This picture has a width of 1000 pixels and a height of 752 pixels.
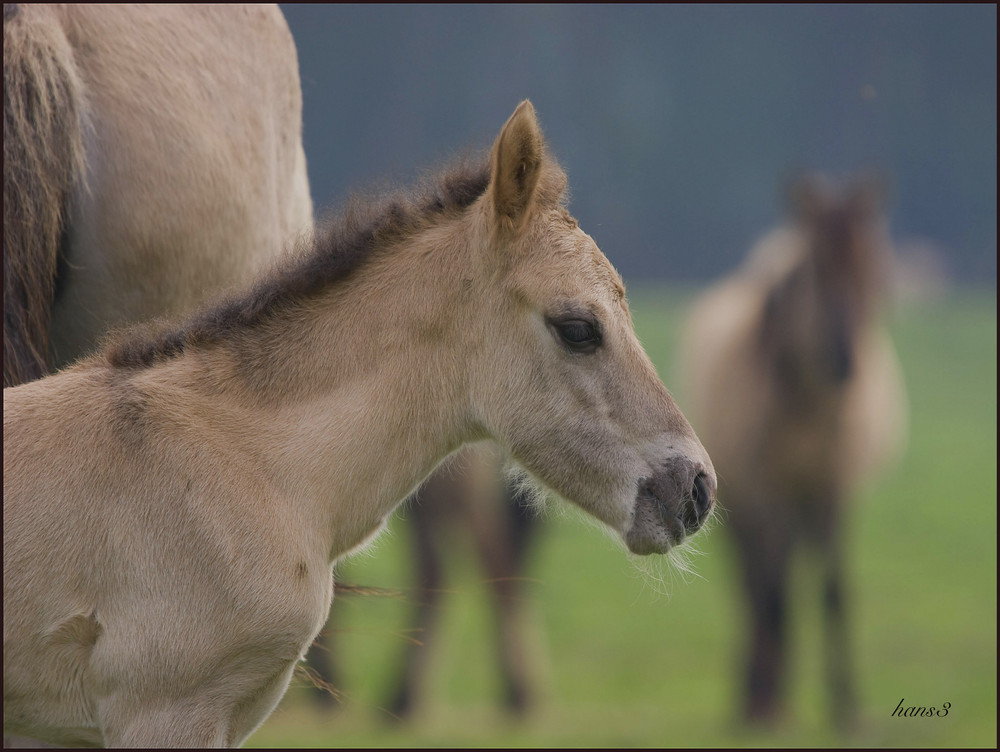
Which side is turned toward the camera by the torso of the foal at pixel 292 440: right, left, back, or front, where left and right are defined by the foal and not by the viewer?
right

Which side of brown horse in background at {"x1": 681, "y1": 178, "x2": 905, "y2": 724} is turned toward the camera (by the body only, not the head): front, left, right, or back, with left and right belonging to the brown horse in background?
front

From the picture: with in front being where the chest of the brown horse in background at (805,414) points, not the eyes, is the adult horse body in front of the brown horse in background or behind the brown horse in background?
in front

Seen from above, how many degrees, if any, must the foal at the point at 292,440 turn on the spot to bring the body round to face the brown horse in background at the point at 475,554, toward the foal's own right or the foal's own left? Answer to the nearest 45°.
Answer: approximately 90° to the foal's own left

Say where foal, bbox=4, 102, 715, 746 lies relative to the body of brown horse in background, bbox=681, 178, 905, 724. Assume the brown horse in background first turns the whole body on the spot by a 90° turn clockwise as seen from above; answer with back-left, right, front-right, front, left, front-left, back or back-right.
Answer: left
